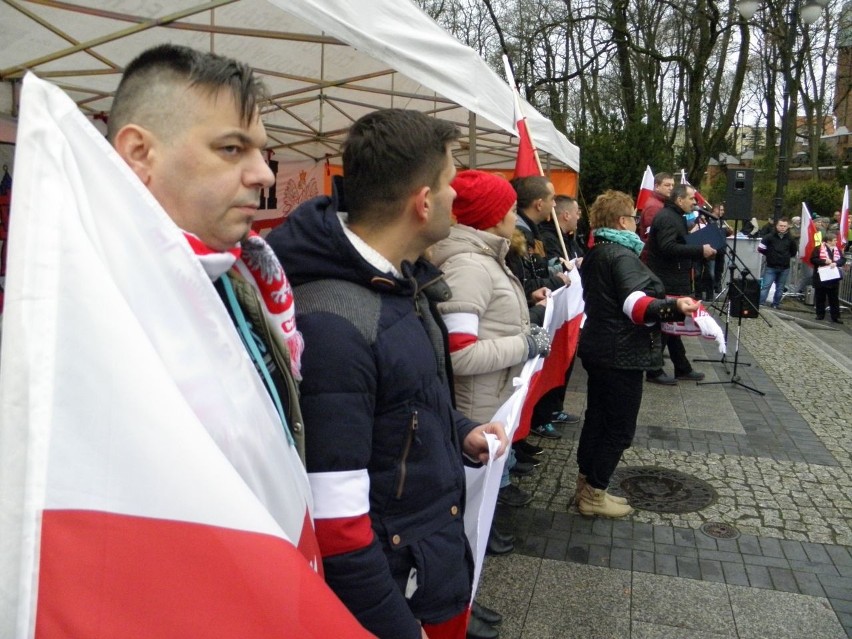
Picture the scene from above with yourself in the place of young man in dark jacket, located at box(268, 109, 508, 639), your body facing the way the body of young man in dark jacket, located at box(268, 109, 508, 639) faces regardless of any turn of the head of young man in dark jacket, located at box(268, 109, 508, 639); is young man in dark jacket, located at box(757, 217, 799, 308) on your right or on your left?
on your left

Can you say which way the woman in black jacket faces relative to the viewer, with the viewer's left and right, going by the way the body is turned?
facing to the right of the viewer

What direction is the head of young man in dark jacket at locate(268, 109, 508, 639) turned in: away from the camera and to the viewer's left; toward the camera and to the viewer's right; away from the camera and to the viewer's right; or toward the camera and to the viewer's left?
away from the camera and to the viewer's right

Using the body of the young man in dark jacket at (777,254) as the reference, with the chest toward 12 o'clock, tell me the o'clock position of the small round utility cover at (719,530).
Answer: The small round utility cover is roughly at 12 o'clock from the young man in dark jacket.

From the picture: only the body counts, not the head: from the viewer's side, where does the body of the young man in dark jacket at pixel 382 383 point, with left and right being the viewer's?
facing to the right of the viewer

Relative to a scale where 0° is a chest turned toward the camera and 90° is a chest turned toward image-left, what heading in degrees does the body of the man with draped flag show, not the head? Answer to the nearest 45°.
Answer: approximately 315°
